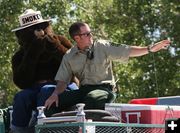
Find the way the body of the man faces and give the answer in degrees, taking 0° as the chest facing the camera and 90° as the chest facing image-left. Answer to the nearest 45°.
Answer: approximately 0°

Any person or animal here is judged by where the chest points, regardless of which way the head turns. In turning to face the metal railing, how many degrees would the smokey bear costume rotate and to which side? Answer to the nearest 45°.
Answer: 0° — it already faces it

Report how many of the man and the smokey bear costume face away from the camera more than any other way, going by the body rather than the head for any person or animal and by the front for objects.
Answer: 0

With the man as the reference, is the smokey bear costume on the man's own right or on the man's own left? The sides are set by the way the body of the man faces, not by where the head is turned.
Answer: on the man's own right

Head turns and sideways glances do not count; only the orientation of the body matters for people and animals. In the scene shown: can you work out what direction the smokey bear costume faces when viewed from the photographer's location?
facing the viewer and to the right of the viewer
